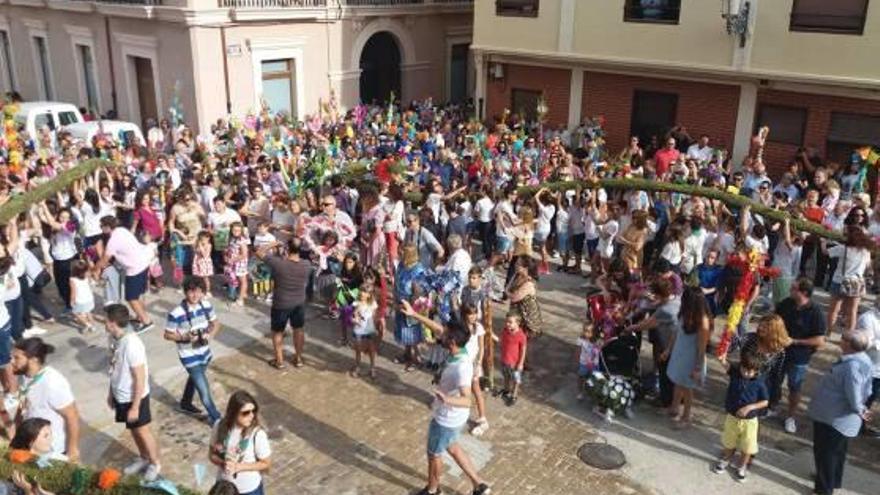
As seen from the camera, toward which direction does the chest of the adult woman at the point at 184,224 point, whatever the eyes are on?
toward the camera

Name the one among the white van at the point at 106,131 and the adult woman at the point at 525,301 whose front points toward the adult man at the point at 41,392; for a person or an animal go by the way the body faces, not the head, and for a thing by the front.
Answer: the adult woman

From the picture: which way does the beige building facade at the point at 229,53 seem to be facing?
toward the camera

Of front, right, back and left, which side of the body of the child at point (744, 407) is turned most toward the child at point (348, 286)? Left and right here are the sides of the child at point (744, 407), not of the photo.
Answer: right

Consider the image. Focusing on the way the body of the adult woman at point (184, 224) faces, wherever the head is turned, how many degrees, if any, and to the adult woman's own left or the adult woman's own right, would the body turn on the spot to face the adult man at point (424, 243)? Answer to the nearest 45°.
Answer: approximately 45° to the adult woman's own left

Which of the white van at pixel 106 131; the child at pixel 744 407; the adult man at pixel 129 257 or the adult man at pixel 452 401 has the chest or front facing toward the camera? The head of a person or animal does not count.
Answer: the child

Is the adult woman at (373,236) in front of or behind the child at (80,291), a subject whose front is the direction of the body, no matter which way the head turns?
in front

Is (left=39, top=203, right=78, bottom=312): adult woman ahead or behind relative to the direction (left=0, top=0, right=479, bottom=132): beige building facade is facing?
ahead

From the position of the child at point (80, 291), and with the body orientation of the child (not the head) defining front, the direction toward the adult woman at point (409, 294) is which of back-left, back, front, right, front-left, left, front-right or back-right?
right
